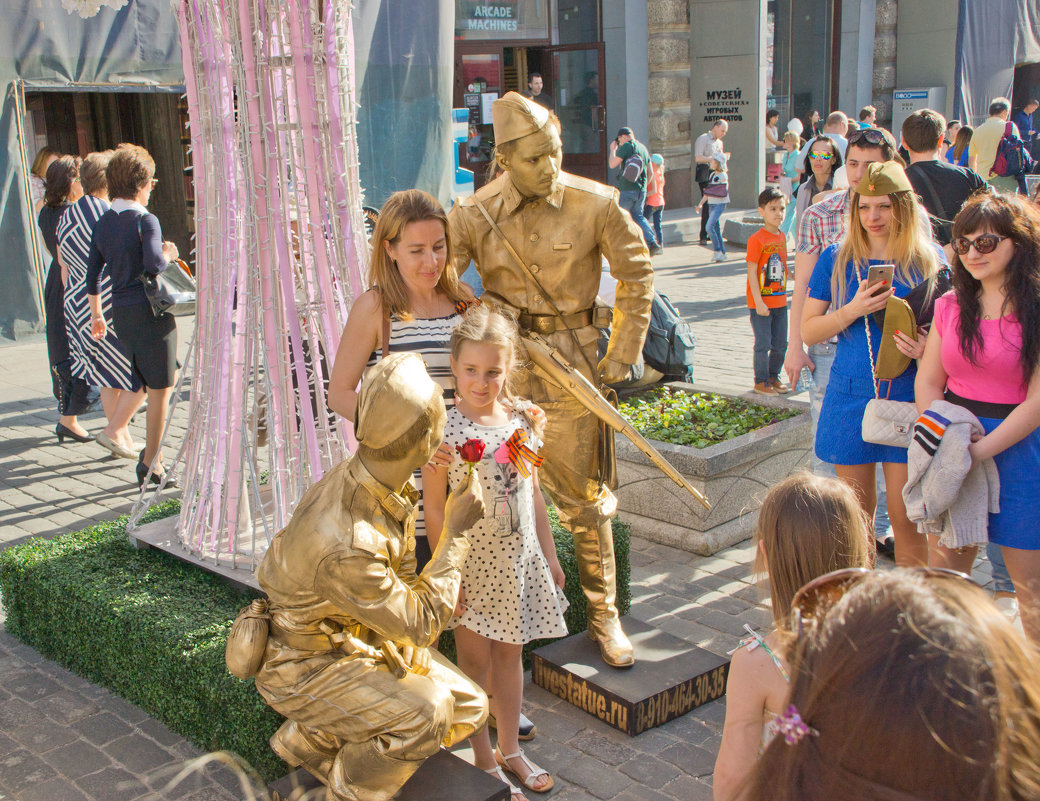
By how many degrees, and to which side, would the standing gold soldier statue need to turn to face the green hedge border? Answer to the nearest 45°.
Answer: approximately 90° to its right

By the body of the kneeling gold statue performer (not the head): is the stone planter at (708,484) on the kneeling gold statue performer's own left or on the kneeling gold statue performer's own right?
on the kneeling gold statue performer's own left

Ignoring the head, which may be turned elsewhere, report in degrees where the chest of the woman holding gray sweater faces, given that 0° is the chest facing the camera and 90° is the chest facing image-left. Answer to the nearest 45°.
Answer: approximately 45°

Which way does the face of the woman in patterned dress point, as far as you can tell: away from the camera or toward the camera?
away from the camera

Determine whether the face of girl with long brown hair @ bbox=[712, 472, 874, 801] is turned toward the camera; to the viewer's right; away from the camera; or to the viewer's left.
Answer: away from the camera

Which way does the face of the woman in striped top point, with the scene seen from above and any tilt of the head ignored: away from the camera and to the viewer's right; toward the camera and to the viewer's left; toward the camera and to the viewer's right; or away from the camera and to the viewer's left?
toward the camera and to the viewer's right

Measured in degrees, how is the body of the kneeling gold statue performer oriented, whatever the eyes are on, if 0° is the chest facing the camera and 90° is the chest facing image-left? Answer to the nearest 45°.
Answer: approximately 270°
